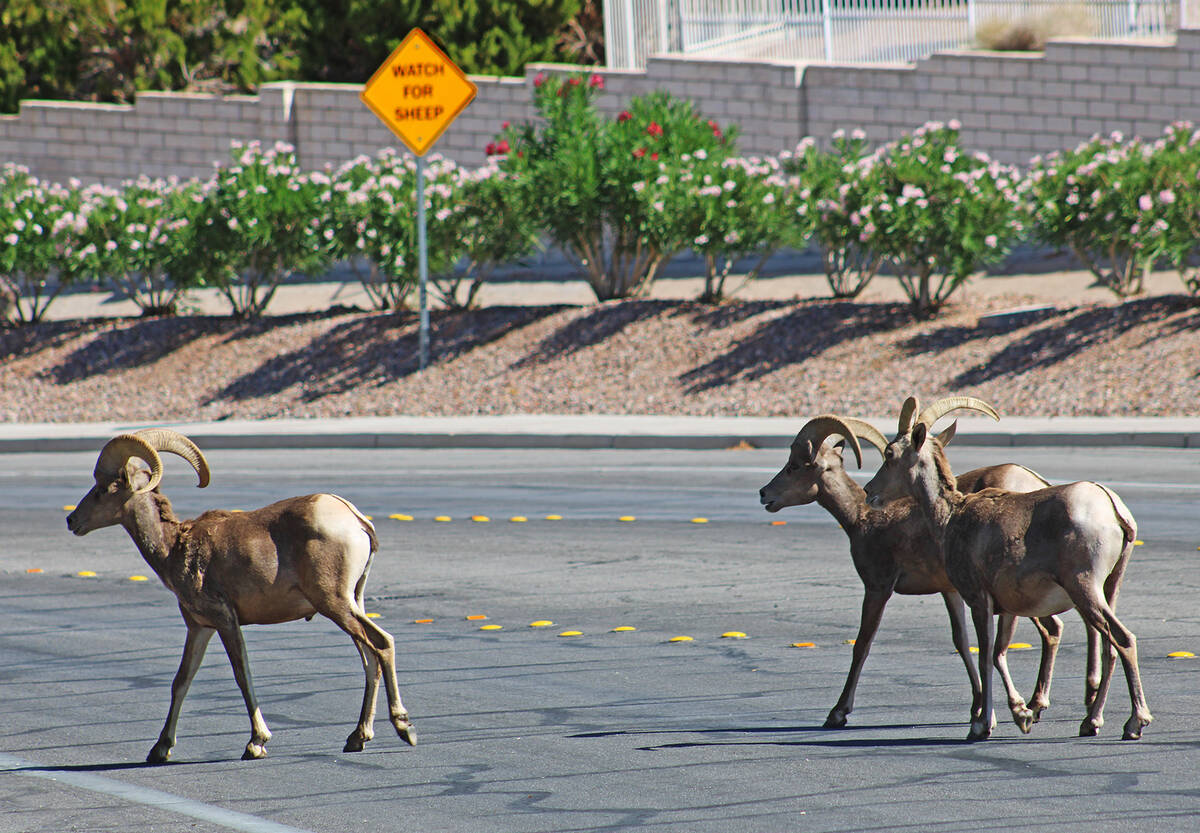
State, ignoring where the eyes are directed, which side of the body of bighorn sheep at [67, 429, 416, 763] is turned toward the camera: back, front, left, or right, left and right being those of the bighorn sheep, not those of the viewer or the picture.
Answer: left

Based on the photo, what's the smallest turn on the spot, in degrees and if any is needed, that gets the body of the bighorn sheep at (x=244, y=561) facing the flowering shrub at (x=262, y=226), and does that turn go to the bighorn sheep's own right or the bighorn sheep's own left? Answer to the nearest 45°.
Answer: approximately 90° to the bighorn sheep's own right

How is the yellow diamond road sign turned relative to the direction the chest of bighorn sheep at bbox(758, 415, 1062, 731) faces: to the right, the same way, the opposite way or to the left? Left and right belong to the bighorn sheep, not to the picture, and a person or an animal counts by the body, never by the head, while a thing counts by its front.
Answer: to the left

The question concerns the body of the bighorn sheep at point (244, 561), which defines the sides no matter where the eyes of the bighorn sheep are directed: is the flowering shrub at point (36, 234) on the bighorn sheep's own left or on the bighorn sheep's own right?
on the bighorn sheep's own right

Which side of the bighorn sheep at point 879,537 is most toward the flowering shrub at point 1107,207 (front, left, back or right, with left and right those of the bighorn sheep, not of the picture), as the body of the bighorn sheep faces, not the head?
right

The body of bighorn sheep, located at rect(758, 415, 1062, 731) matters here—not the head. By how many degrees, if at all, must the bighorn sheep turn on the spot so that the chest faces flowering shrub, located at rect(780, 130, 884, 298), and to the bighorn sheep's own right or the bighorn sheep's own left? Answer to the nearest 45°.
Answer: approximately 90° to the bighorn sheep's own right

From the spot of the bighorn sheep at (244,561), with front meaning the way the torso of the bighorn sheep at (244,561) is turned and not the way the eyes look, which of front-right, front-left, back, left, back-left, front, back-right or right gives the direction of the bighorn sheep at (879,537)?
back

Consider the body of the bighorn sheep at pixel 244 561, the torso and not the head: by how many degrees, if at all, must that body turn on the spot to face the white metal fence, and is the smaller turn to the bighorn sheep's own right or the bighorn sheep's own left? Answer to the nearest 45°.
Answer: approximately 135° to the bighorn sheep's own right

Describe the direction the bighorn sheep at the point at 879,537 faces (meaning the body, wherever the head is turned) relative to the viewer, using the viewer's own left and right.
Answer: facing to the left of the viewer

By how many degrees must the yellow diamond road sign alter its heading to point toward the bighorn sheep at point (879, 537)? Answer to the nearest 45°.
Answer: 0° — it already faces it

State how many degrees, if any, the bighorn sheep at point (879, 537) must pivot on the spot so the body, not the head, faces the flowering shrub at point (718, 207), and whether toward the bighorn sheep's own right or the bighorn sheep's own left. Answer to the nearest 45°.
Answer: approximately 90° to the bighorn sheep's own right
